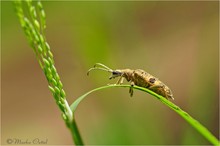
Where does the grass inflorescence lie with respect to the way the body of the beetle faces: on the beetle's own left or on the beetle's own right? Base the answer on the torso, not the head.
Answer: on the beetle's own left

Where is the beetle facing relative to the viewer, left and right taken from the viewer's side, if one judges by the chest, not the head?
facing to the left of the viewer
